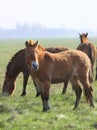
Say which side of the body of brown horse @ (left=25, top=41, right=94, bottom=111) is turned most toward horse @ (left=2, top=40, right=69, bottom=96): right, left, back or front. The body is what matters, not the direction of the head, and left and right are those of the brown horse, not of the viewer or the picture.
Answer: right

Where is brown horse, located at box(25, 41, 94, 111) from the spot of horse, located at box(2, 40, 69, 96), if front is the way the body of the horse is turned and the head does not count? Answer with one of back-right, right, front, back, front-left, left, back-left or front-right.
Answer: back-left

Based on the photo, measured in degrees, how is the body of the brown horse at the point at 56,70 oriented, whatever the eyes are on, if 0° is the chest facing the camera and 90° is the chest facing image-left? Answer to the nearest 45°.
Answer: approximately 45°

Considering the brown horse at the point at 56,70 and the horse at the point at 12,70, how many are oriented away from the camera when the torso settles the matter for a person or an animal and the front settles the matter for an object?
0

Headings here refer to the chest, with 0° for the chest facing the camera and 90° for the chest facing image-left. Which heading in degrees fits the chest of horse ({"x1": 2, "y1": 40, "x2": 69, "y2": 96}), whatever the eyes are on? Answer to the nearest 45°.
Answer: approximately 90°
